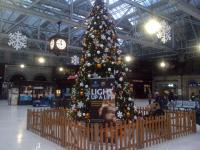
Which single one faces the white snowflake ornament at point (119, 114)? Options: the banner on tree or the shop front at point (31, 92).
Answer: the shop front

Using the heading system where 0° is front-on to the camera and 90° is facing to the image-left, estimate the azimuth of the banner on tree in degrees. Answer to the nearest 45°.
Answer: approximately 0°

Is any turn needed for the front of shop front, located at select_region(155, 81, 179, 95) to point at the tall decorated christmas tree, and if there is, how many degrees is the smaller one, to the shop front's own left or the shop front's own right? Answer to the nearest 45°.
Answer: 0° — it already faces it

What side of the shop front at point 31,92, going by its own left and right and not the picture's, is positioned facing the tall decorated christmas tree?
front

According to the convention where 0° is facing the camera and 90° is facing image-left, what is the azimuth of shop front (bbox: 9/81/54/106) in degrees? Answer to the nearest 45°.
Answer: approximately 0°

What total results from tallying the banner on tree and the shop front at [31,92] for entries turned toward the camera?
2

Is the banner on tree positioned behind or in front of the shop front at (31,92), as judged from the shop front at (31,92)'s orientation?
in front

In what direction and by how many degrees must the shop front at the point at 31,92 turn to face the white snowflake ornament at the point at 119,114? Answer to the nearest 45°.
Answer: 0° — it already faces it

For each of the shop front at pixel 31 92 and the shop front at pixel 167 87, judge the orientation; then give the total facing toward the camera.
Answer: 2
